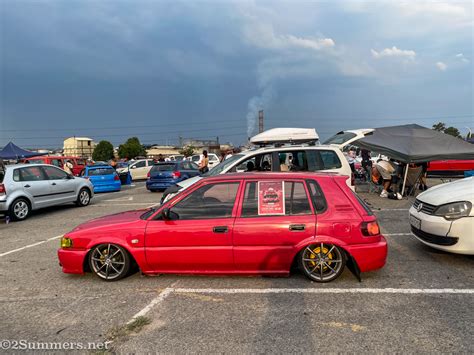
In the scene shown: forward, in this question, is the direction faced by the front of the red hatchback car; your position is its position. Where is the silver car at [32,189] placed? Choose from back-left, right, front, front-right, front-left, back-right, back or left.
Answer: front-right

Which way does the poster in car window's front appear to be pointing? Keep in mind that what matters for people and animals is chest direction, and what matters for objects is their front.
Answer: toward the camera

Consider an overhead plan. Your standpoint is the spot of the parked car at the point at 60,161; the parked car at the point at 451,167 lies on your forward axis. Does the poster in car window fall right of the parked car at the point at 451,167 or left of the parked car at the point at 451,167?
right

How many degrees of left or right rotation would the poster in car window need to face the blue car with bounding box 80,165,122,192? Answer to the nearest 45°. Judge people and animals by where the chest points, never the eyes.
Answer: approximately 135° to its right

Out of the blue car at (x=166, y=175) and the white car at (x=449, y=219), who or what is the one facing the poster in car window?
the white car

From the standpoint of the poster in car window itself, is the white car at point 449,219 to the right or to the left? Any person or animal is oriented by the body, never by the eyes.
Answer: on its left

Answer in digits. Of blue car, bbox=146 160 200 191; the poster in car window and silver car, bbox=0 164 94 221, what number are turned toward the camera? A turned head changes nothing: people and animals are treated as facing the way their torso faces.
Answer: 1

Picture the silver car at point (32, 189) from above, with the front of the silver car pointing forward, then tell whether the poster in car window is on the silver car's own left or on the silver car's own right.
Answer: on the silver car's own right

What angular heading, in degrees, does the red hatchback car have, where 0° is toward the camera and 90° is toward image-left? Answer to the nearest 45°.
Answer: approximately 90°

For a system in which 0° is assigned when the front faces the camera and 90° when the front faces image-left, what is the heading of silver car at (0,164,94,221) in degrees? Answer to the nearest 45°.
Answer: approximately 225°

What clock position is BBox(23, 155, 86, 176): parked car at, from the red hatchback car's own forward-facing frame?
The parked car is roughly at 2 o'clock from the red hatchback car.

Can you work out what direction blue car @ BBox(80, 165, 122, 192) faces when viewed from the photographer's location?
facing away from the viewer
